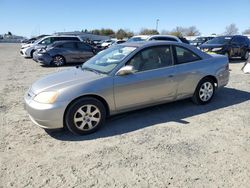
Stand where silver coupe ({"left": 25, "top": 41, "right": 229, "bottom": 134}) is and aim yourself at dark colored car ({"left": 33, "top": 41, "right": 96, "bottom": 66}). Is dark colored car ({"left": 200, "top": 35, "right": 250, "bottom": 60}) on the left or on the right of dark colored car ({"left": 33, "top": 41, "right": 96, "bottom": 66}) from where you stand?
right

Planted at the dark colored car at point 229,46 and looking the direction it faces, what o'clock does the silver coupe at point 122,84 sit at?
The silver coupe is roughly at 11 o'clock from the dark colored car.

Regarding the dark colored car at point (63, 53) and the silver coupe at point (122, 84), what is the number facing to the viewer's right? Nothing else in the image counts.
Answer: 0

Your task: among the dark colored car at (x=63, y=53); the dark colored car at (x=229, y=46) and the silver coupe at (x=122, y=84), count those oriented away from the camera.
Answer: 0

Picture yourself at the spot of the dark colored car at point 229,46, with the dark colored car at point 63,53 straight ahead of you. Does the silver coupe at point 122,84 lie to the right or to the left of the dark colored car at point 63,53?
left

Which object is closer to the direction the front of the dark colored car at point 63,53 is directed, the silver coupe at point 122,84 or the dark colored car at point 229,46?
the silver coupe

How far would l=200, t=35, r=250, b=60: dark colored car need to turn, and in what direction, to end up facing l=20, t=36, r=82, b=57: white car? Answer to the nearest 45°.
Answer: approximately 45° to its right

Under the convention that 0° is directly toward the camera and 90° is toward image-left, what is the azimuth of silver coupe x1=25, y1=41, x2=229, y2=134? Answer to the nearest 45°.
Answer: approximately 45°

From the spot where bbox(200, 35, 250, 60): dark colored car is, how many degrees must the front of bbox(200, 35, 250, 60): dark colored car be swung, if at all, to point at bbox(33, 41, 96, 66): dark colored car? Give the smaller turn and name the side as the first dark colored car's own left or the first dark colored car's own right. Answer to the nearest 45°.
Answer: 0° — it already faces it

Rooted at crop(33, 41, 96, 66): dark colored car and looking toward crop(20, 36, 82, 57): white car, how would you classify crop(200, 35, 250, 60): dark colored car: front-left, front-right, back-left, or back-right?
back-right

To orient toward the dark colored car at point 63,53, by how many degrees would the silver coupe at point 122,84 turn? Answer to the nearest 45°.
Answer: approximately 135° to its right

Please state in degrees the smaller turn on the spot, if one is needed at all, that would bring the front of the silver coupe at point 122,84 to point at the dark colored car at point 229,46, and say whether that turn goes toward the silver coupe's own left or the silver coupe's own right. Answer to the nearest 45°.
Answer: approximately 180°

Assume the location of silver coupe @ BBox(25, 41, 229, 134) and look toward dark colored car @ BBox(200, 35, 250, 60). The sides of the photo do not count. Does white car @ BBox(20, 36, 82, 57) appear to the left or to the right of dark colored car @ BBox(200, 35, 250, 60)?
left

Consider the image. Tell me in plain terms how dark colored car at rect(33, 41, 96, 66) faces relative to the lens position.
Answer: facing the viewer and to the left of the viewer
